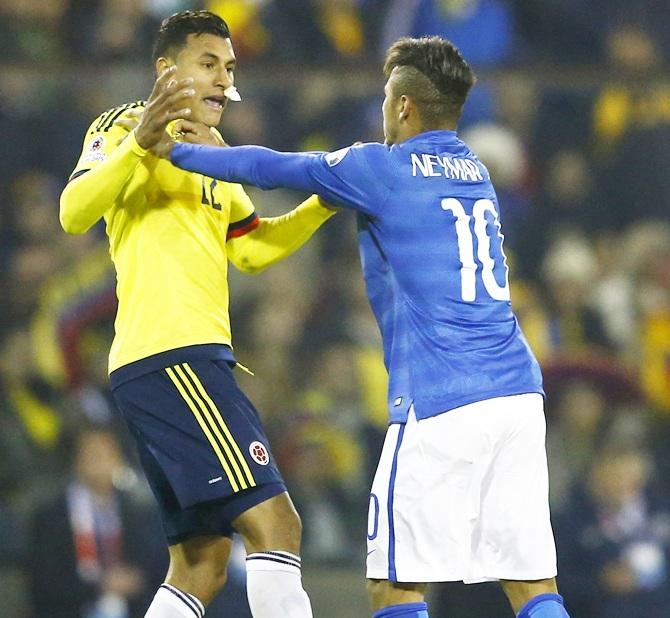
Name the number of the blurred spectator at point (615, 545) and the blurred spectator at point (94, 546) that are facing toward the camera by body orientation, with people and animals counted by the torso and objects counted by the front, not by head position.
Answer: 2

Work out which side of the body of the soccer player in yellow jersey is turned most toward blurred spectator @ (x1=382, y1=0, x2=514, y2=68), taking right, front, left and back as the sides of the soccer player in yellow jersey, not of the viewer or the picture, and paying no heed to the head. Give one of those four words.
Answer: left

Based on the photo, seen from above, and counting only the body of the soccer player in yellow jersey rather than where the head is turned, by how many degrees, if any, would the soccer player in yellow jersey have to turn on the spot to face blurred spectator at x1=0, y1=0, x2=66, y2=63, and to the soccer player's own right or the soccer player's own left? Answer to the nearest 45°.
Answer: approximately 135° to the soccer player's own left

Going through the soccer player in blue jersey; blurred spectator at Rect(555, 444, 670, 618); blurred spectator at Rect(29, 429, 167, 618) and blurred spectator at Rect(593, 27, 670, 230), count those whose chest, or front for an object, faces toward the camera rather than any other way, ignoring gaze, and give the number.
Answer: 3

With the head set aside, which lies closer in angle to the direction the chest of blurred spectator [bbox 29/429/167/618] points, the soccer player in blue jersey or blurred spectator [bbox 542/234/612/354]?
the soccer player in blue jersey

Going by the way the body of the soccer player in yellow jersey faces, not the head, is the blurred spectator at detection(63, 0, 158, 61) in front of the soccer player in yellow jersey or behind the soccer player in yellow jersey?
behind

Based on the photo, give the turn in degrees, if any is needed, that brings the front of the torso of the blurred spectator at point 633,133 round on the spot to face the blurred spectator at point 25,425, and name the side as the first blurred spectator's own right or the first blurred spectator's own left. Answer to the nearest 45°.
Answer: approximately 45° to the first blurred spectator's own right

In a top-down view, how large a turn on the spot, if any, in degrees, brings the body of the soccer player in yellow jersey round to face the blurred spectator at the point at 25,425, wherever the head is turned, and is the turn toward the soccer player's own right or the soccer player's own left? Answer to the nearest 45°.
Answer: approximately 135° to the soccer player's own left
